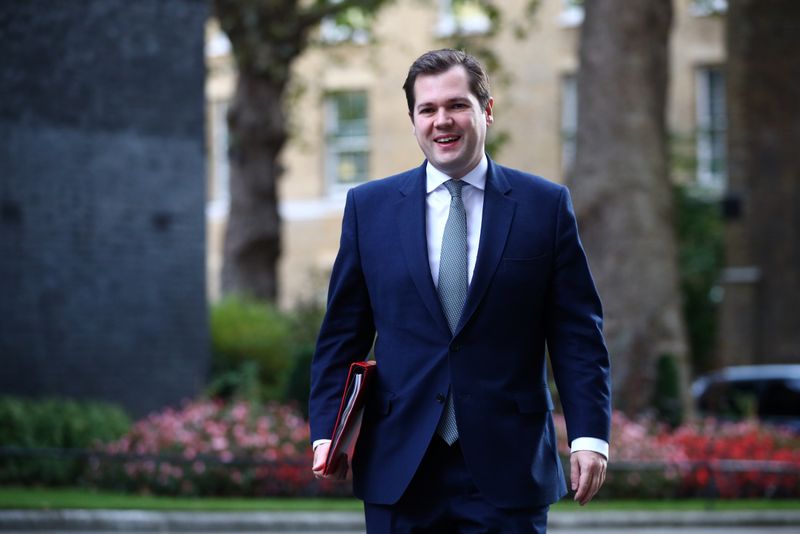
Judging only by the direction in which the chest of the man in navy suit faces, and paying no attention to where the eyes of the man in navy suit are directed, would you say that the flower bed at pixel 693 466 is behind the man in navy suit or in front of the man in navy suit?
behind

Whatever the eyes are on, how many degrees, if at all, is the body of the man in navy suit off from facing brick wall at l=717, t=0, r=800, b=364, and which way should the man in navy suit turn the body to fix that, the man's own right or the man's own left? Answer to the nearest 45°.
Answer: approximately 180°

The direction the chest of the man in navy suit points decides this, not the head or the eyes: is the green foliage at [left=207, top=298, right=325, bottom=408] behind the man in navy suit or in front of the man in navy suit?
behind

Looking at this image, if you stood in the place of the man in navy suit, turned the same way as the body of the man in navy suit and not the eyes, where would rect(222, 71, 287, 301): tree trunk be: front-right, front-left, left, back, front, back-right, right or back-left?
back

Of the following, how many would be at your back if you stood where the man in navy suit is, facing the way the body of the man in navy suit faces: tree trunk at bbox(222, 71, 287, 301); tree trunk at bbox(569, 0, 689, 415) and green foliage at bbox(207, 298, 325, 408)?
3

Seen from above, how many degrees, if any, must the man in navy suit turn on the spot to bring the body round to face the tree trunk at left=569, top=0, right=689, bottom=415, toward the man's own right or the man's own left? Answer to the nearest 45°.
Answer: approximately 180°

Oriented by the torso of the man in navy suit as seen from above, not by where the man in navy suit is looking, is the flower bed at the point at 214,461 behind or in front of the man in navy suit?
behind

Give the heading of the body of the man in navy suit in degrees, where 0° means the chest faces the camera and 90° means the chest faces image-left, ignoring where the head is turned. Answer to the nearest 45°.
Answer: approximately 0°

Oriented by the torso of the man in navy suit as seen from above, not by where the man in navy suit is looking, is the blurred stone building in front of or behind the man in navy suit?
behind
